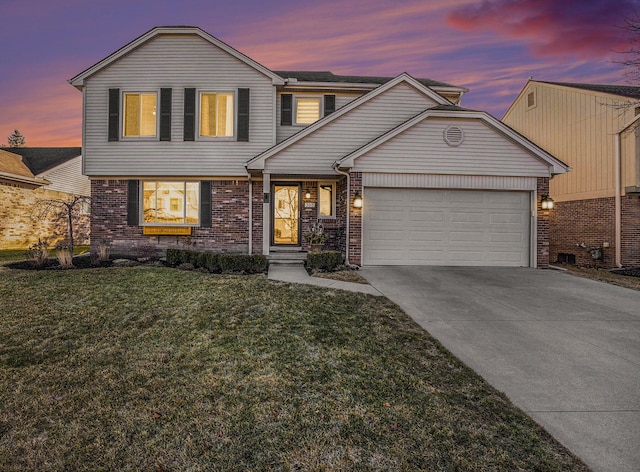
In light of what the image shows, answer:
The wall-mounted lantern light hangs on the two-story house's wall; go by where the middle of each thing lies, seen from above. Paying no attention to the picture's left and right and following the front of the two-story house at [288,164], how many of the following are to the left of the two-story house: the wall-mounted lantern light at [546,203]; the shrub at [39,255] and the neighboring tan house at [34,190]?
1

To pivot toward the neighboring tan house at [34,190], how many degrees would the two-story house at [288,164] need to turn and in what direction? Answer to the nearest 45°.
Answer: approximately 135° to its right

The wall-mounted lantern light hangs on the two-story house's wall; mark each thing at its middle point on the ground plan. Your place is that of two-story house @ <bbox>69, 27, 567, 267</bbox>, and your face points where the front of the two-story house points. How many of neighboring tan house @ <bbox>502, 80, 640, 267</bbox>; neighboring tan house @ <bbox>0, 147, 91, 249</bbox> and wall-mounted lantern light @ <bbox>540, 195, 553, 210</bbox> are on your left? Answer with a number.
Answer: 2

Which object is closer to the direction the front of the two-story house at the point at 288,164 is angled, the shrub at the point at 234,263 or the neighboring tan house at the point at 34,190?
the shrub

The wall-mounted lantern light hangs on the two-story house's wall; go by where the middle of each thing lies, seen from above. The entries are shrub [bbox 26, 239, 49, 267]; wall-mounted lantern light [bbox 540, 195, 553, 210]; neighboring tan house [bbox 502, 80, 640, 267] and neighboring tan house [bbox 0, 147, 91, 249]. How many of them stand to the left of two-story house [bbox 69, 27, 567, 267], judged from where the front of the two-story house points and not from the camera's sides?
2

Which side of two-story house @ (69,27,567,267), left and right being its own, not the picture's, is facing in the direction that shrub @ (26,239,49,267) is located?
right

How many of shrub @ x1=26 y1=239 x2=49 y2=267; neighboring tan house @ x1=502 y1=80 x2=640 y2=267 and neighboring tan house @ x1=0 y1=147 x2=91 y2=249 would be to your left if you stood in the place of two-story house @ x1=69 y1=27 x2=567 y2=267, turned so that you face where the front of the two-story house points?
1

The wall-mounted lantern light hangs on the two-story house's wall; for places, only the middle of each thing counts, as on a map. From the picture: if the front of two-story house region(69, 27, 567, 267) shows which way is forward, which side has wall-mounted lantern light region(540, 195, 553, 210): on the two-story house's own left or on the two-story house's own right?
on the two-story house's own left

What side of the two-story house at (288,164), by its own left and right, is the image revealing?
front

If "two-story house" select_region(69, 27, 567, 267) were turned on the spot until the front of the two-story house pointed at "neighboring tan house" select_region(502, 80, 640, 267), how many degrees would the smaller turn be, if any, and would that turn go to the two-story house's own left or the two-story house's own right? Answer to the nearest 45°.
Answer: approximately 90° to the two-story house's own left
